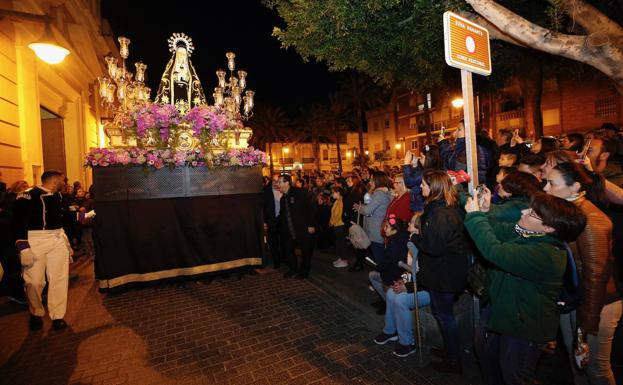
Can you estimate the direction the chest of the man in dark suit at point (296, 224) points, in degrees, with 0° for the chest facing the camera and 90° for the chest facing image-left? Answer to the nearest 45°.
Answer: approximately 45°

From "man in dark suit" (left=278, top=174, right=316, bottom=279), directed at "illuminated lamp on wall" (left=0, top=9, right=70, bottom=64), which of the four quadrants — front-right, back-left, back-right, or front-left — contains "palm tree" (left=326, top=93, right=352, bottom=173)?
back-right

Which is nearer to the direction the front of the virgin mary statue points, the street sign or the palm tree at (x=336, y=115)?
the street sign

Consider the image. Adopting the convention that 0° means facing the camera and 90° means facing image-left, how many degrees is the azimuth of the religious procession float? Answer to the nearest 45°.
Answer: approximately 0°

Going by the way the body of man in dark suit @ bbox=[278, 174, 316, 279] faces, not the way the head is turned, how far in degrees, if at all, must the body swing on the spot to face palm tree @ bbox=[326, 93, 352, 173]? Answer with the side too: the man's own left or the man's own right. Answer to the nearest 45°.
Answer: approximately 135° to the man's own right

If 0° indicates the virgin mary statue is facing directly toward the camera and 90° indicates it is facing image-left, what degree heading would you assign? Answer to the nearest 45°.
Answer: approximately 0°

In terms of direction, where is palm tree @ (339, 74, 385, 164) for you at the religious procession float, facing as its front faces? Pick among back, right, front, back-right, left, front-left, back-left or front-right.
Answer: back-left
